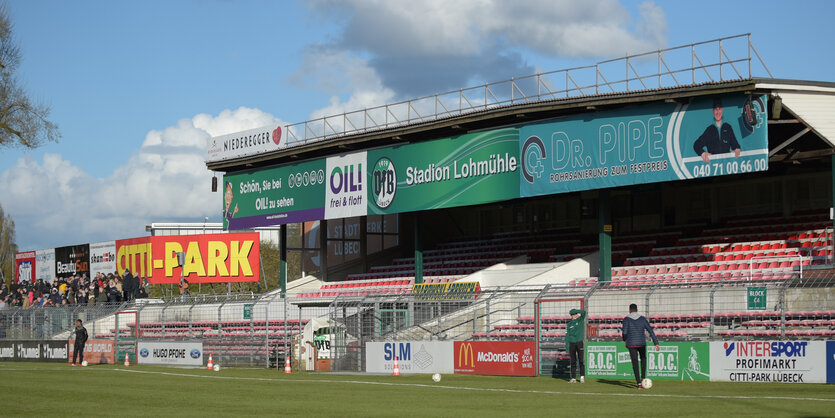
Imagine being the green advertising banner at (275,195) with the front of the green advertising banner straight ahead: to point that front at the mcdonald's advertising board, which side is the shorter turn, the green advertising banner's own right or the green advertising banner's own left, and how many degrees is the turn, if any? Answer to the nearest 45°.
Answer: approximately 45° to the green advertising banner's own left

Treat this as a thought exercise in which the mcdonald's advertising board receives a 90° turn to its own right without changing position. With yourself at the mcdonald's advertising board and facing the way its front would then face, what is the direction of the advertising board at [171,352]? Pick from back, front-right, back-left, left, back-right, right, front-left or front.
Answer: front

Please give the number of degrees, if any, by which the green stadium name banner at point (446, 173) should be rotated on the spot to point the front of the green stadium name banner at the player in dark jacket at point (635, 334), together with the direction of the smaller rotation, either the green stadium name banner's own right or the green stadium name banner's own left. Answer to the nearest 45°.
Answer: approximately 45° to the green stadium name banner's own left

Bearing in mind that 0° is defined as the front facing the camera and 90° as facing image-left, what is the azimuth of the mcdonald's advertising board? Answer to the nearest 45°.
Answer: approximately 45°

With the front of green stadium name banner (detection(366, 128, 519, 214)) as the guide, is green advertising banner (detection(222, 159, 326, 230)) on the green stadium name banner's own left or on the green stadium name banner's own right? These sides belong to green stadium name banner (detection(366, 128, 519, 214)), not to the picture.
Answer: on the green stadium name banner's own right

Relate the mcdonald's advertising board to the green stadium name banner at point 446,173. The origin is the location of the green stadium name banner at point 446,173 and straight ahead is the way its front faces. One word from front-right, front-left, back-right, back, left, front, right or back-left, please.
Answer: front-left

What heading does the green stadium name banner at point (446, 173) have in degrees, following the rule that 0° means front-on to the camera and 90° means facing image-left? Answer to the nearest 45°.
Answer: approximately 45°

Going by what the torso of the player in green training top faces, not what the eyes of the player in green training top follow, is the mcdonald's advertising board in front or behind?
behind

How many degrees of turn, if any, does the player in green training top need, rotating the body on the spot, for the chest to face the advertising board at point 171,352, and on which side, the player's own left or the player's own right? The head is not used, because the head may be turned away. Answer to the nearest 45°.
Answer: approximately 135° to the player's own right

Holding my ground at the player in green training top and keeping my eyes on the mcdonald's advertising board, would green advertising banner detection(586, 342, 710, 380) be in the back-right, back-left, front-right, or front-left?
back-right

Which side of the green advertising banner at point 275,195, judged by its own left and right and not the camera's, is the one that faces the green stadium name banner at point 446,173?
left
